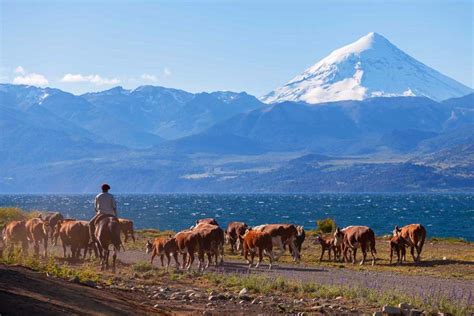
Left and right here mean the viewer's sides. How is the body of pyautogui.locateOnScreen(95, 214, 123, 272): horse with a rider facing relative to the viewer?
facing away from the viewer

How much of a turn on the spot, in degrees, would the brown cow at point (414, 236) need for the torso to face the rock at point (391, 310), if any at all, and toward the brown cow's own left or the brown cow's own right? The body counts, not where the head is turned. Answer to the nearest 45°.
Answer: approximately 135° to the brown cow's own left

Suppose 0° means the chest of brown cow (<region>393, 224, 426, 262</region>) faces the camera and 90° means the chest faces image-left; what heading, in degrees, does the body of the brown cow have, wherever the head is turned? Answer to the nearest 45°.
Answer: approximately 135°

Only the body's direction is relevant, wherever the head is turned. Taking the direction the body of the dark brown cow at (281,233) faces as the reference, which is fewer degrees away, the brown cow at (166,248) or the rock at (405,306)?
the brown cow

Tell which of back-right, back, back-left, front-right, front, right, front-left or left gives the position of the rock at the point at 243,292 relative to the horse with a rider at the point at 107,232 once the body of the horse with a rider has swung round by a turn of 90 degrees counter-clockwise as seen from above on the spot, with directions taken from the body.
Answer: back-left
